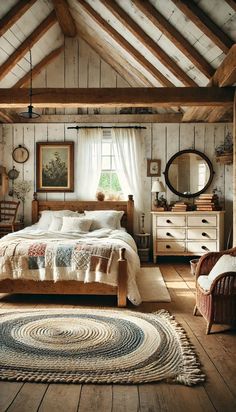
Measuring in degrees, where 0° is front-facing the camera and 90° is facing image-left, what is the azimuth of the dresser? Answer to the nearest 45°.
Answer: approximately 0°

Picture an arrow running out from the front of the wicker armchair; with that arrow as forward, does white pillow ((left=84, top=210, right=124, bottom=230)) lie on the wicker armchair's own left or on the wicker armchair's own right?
on the wicker armchair's own right

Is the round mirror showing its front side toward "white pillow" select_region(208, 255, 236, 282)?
yes

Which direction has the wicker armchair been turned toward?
to the viewer's left

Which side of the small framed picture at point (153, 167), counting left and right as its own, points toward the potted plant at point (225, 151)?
left

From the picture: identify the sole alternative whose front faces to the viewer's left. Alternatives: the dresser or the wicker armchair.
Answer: the wicker armchair

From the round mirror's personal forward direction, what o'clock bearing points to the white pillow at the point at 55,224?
The white pillow is roughly at 2 o'clock from the round mirror.

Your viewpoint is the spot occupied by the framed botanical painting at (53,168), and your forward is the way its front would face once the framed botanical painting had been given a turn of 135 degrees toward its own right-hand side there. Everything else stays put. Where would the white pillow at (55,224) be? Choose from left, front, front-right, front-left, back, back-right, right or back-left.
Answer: back-left

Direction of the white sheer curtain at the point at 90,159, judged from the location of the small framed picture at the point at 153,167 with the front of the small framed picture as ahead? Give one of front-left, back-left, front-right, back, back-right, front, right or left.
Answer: right

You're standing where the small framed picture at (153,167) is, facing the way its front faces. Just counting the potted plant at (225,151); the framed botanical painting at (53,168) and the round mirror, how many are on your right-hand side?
1

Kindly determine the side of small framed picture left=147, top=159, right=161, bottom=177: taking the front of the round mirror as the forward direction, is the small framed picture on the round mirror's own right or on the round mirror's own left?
on the round mirror's own right

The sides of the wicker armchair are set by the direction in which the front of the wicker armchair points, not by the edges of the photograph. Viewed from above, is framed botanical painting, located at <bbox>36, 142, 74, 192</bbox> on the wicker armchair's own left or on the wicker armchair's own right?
on the wicker armchair's own right

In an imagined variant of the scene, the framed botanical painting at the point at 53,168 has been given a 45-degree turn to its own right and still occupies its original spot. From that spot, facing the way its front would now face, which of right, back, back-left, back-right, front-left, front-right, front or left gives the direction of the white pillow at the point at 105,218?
left
